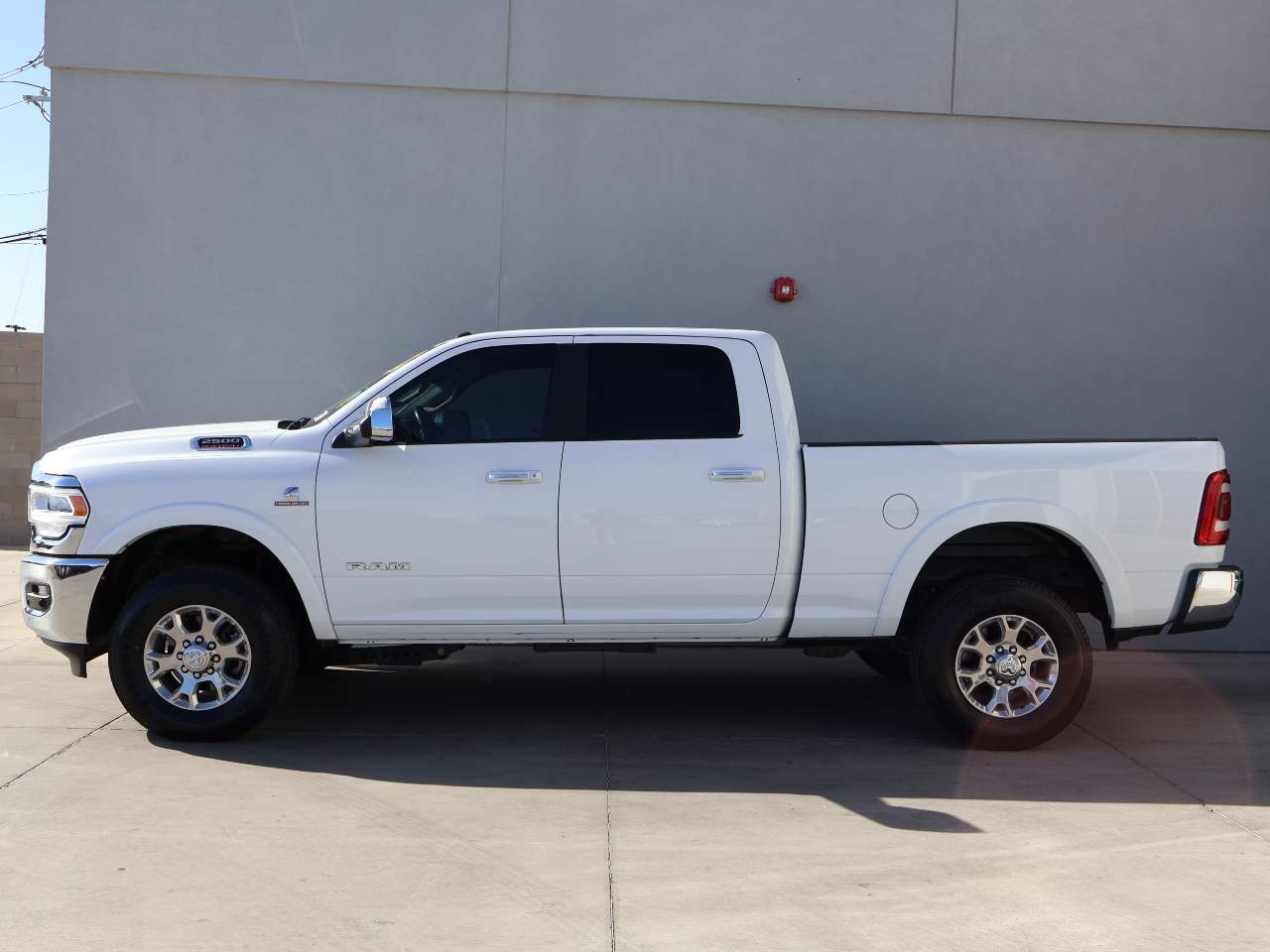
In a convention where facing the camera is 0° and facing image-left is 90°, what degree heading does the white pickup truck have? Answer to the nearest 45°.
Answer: approximately 90°

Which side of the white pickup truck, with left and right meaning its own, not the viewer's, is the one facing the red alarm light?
right
